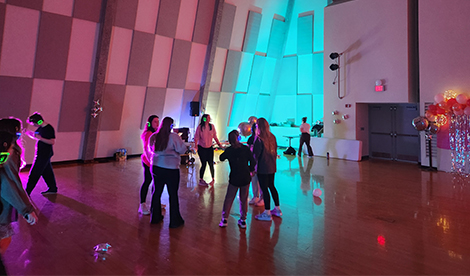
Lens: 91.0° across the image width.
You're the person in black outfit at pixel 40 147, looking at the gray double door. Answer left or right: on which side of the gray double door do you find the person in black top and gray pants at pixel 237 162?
right

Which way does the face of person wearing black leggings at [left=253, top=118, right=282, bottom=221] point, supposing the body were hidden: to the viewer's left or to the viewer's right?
to the viewer's left

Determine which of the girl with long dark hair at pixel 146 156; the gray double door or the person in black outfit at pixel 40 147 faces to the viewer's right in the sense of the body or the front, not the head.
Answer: the girl with long dark hair

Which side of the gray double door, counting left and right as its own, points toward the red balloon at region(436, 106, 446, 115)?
left

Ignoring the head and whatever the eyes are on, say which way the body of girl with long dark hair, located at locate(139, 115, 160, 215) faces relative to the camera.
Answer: to the viewer's right

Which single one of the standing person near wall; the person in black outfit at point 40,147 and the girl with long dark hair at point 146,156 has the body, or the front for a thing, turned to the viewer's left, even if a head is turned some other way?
the person in black outfit

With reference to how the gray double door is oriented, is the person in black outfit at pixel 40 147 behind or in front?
in front

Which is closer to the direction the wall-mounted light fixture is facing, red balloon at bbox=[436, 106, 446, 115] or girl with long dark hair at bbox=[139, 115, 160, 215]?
the girl with long dark hair

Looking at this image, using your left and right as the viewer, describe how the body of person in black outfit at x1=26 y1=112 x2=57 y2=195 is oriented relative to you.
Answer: facing to the left of the viewer

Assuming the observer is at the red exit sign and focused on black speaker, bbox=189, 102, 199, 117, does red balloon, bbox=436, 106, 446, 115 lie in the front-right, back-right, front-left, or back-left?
back-left
